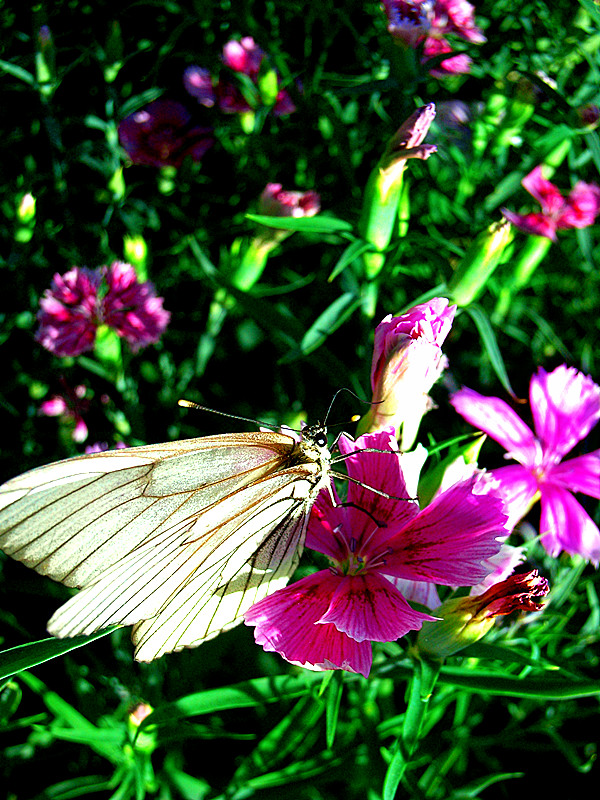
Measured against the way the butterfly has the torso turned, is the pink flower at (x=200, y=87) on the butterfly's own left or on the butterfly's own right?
on the butterfly's own left

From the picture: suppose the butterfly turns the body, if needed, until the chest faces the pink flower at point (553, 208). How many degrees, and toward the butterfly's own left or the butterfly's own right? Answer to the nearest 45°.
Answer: approximately 45° to the butterfly's own left

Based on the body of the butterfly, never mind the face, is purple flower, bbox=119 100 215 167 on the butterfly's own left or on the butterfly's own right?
on the butterfly's own left

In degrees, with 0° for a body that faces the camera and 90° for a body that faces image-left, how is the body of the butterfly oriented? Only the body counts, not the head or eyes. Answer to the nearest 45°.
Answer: approximately 270°
